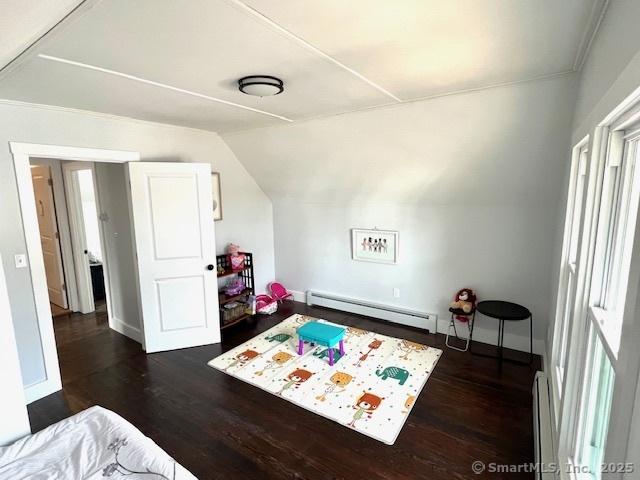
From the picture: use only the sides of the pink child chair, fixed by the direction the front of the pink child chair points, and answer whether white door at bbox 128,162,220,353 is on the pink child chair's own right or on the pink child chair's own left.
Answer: on the pink child chair's own right

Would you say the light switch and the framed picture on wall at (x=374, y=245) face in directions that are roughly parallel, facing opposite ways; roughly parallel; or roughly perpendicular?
roughly perpendicular

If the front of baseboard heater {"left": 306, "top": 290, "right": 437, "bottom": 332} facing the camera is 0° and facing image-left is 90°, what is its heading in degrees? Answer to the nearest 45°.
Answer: approximately 45°

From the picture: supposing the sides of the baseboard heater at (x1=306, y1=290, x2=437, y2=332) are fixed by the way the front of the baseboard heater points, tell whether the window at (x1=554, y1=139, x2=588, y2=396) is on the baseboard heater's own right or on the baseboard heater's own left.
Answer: on the baseboard heater's own left

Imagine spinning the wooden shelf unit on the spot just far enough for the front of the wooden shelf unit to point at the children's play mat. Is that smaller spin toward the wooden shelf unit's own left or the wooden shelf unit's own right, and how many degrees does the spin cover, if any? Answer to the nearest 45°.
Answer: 0° — it already faces it

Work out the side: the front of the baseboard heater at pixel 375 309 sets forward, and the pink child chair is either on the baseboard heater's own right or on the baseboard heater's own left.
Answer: on the baseboard heater's own right

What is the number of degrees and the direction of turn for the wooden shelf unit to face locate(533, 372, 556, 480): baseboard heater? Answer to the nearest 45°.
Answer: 0° — it already faces it

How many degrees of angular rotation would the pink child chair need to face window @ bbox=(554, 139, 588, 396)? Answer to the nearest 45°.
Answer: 0° — it already faces it
